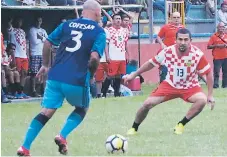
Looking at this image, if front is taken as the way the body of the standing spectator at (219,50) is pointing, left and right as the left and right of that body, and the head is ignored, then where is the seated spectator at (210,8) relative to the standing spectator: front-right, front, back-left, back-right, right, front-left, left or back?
back

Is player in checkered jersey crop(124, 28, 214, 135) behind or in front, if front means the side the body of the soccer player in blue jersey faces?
in front

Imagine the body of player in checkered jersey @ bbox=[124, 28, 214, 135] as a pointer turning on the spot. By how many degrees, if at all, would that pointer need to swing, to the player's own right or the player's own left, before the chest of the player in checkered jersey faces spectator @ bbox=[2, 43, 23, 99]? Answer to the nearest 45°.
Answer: approximately 135° to the player's own right

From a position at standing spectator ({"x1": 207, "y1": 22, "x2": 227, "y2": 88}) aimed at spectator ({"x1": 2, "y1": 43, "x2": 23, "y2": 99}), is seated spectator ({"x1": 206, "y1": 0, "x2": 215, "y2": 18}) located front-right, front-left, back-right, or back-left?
back-right

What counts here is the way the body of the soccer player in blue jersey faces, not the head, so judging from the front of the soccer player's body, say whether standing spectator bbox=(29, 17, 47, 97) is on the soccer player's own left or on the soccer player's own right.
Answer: on the soccer player's own left

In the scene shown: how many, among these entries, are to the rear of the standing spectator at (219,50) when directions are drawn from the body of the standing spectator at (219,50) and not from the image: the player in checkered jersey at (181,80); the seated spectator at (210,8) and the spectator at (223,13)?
2

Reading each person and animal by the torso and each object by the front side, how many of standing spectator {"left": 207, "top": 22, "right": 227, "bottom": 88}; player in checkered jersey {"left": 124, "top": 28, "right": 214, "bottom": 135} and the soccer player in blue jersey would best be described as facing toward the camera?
2

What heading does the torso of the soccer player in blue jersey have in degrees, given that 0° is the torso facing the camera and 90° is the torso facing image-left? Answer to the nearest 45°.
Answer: approximately 225°
